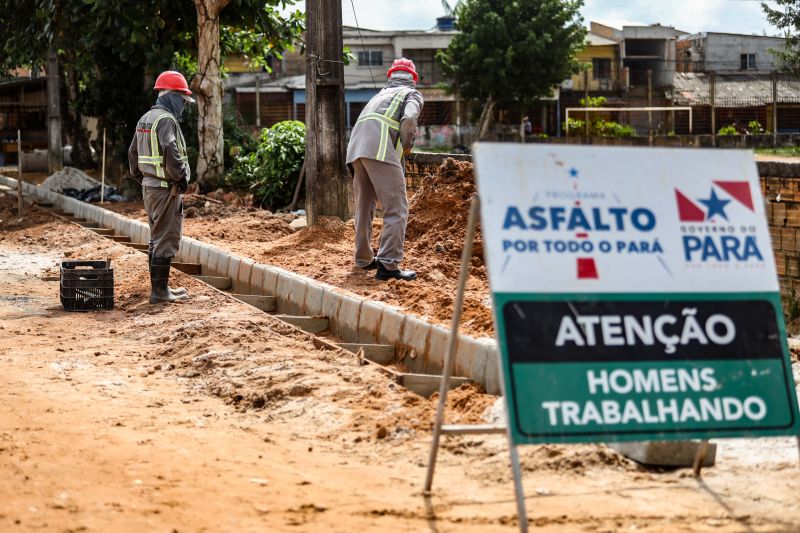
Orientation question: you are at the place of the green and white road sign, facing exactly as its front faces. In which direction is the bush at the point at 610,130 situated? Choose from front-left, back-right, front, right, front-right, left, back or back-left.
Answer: back

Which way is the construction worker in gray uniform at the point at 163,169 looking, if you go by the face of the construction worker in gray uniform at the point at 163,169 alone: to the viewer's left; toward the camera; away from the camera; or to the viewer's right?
to the viewer's right

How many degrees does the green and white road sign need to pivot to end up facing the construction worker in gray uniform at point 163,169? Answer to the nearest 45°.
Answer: approximately 135° to its right

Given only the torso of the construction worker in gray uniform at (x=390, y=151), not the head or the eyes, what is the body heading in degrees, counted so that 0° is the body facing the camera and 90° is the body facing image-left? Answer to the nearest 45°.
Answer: approximately 225°

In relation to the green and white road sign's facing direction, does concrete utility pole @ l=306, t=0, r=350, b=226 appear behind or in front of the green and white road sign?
behind

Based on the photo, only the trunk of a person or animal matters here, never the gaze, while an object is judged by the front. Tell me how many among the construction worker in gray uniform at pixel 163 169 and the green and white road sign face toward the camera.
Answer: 1

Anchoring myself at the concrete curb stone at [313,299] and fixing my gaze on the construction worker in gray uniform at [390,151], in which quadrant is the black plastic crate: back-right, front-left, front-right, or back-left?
back-left

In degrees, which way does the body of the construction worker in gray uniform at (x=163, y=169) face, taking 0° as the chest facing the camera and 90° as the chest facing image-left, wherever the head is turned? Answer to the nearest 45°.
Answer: approximately 225°
